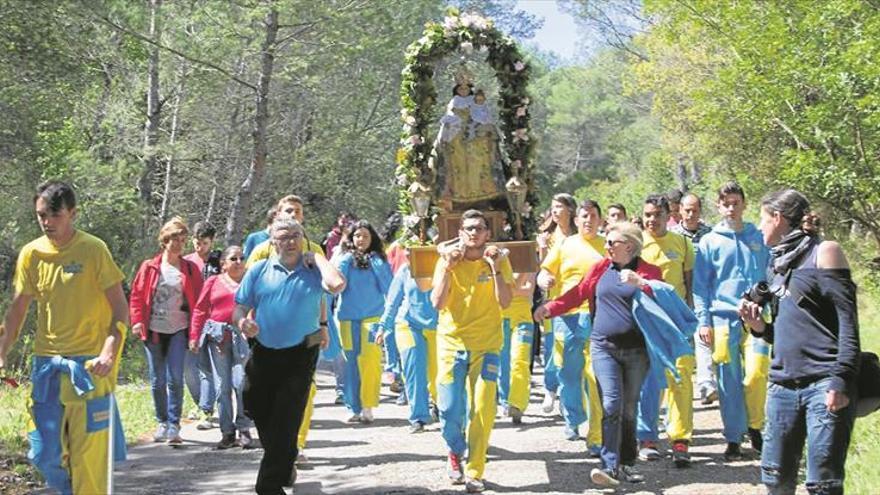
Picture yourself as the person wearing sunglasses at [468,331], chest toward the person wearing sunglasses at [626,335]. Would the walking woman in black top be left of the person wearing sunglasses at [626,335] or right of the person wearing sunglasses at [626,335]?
right

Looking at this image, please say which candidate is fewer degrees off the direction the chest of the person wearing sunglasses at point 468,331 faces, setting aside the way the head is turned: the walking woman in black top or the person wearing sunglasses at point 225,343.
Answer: the walking woman in black top

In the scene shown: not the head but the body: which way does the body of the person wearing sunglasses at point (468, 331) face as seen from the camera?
toward the camera

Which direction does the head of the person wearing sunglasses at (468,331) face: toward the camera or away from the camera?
toward the camera

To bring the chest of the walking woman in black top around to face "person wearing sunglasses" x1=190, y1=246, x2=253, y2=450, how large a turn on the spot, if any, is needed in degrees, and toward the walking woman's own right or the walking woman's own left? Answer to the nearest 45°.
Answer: approximately 90° to the walking woman's own right

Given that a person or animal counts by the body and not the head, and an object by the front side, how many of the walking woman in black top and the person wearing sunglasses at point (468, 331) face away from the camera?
0

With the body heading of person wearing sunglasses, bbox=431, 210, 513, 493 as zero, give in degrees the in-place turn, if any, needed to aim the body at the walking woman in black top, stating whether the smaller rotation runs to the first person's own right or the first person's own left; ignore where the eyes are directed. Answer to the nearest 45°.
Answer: approximately 45° to the first person's own left

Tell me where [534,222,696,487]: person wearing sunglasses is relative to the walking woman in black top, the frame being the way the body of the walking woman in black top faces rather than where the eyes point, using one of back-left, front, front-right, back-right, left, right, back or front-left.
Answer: right

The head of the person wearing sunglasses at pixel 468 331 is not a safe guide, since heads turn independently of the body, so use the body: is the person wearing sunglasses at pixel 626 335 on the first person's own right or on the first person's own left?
on the first person's own left

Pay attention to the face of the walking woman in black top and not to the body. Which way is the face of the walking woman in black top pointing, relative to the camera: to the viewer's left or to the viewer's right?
to the viewer's left

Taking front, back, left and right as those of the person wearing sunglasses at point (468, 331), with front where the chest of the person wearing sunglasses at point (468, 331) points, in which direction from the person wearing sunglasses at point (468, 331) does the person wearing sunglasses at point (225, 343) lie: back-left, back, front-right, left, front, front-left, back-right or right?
back-right

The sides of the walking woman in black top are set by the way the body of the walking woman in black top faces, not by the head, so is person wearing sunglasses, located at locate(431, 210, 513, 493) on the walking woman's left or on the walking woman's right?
on the walking woman's right

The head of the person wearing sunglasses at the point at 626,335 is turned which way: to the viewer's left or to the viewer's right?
to the viewer's left

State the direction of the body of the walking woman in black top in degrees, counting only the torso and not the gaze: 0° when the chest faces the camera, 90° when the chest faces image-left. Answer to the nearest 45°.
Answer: approximately 45°
